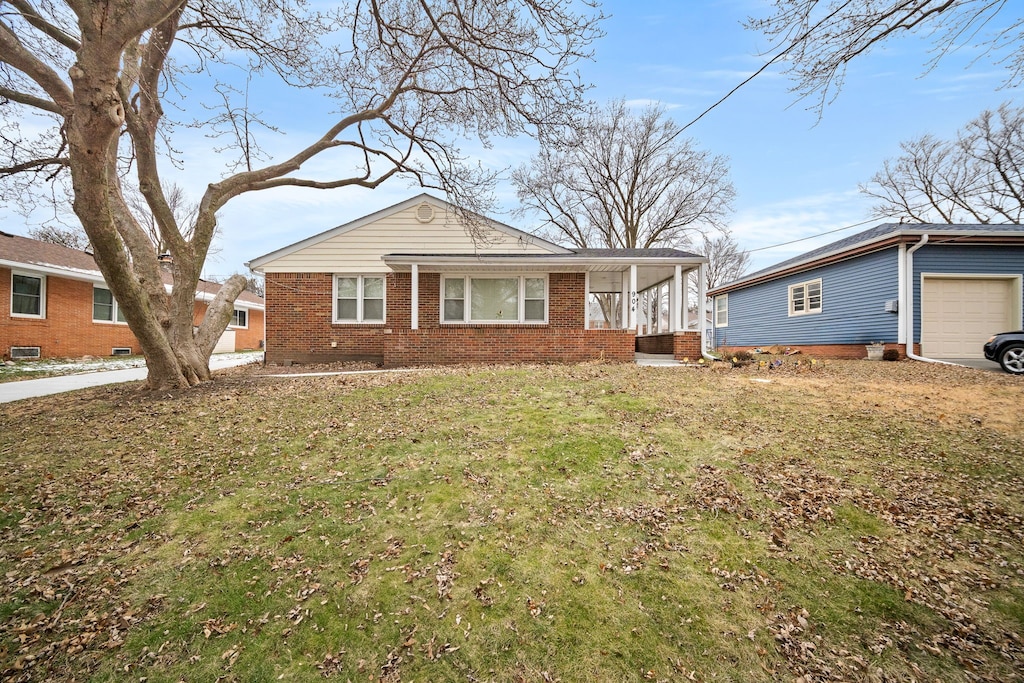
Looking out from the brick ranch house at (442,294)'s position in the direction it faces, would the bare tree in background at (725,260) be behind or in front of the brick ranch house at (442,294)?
behind

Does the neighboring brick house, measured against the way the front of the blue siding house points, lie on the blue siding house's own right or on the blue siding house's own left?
on the blue siding house's own right

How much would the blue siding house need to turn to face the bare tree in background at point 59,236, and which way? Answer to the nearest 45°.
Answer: approximately 90° to its right

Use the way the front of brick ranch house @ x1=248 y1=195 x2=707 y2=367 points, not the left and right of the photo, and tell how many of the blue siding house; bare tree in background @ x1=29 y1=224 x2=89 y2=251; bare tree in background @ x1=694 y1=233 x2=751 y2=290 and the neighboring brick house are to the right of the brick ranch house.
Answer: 2

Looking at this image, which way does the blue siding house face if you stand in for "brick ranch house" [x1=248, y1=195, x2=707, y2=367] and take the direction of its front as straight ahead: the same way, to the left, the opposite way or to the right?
the same way

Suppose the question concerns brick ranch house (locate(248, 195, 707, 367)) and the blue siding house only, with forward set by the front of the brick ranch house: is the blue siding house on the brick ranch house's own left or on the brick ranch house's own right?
on the brick ranch house's own left

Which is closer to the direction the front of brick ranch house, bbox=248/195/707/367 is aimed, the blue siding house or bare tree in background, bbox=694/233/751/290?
the blue siding house

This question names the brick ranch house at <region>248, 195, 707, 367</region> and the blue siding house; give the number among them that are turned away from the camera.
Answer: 0

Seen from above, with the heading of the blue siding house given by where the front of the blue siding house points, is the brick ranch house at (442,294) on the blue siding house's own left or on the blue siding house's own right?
on the blue siding house's own right

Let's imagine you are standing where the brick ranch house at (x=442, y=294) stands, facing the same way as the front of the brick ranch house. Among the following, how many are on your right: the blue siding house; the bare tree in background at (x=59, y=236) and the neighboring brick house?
2

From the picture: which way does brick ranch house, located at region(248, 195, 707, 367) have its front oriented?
toward the camera

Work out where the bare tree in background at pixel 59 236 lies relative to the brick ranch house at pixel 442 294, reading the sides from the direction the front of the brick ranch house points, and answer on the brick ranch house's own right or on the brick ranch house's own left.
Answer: on the brick ranch house's own right

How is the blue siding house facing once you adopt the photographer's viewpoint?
facing the viewer and to the right of the viewer
